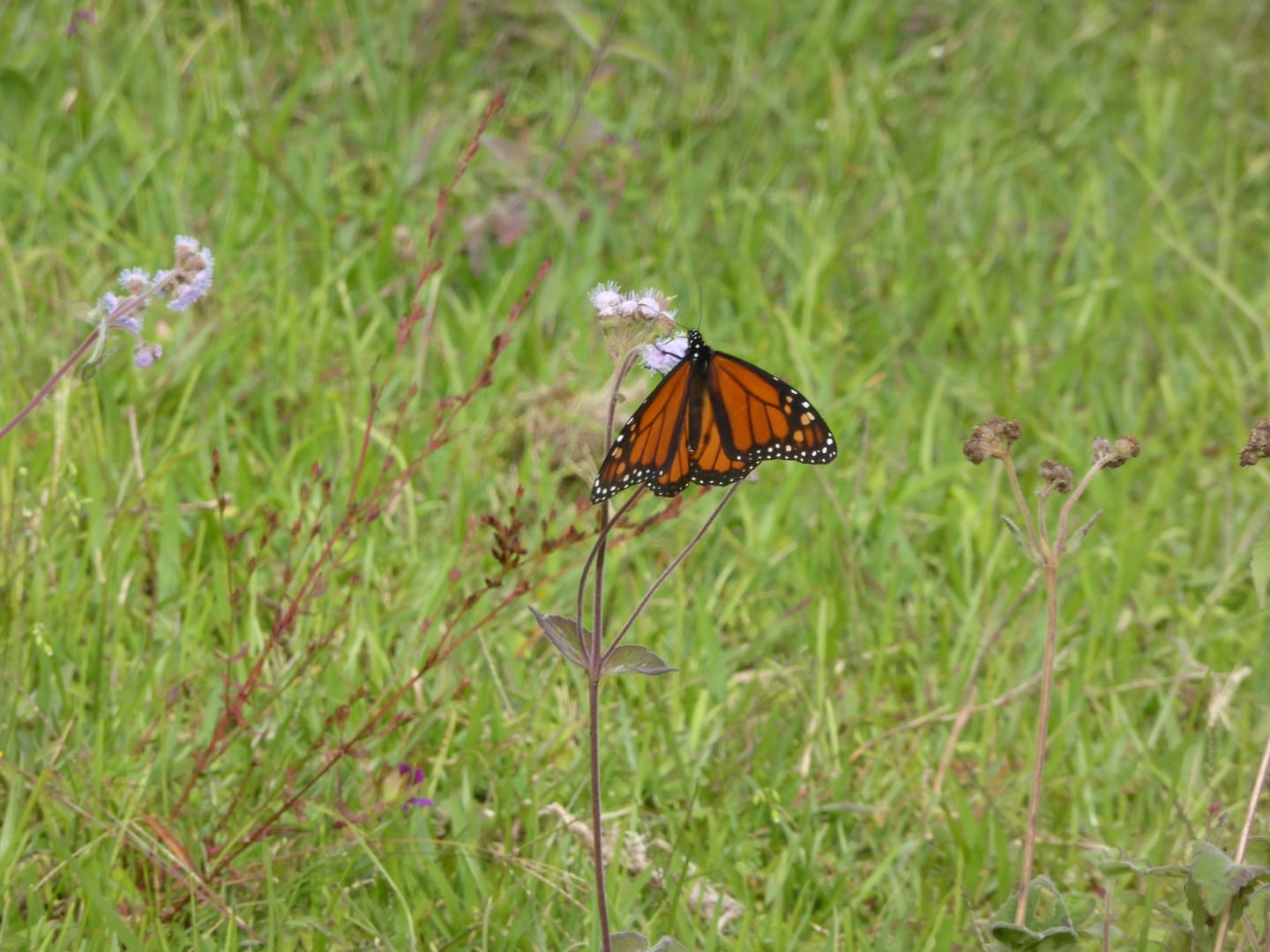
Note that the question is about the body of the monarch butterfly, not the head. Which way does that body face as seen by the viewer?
away from the camera
